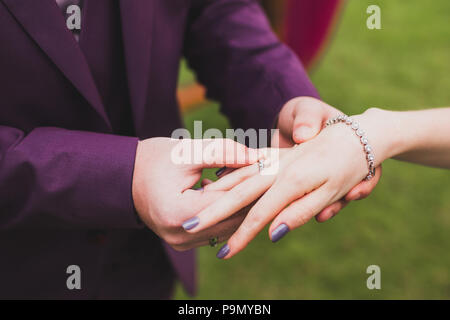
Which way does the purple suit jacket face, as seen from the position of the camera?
facing the viewer and to the right of the viewer
